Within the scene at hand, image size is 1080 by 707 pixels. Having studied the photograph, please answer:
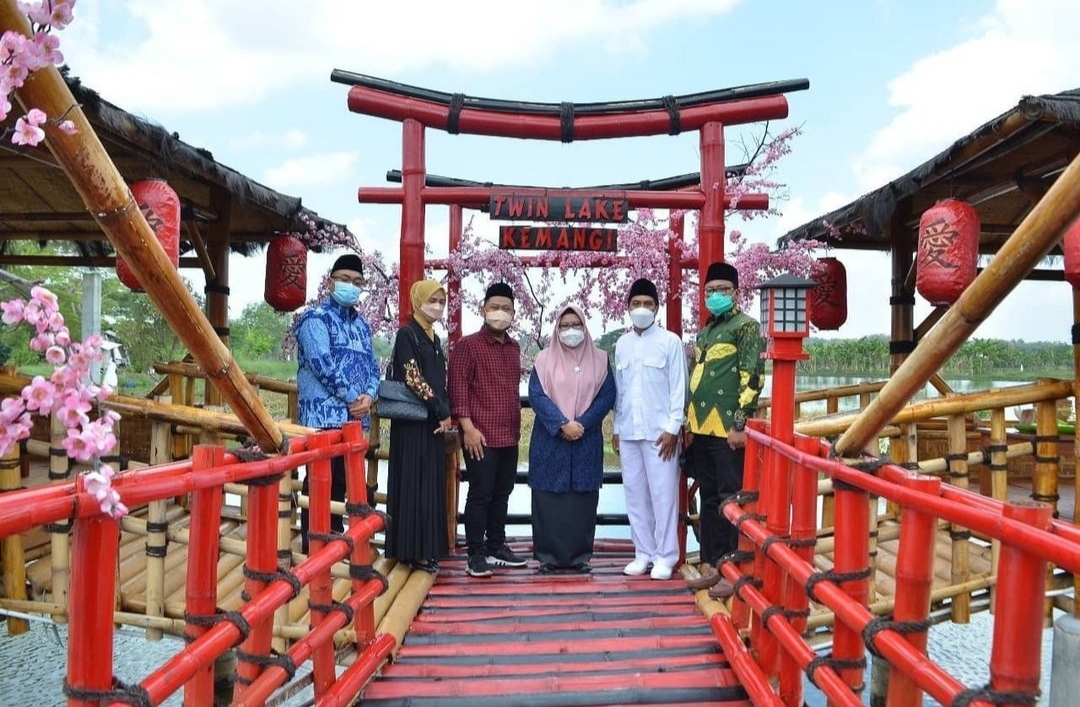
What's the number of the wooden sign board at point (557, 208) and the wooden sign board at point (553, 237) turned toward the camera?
2

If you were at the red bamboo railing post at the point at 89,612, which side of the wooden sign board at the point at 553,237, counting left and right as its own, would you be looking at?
front

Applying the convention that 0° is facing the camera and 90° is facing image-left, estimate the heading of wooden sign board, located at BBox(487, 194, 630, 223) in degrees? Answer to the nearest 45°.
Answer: approximately 0°

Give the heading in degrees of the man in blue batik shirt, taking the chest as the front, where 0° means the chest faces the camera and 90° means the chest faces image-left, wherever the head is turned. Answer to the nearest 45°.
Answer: approximately 315°

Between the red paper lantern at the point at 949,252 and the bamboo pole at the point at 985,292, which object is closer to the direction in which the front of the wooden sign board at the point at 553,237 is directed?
the bamboo pole

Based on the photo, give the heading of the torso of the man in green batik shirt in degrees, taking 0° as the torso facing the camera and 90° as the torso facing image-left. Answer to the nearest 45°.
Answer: approximately 45°

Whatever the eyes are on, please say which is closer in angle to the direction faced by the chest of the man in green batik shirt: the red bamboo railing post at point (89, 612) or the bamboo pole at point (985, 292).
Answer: the red bamboo railing post

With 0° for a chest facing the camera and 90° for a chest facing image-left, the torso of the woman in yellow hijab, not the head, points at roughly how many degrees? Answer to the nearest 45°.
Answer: approximately 315°

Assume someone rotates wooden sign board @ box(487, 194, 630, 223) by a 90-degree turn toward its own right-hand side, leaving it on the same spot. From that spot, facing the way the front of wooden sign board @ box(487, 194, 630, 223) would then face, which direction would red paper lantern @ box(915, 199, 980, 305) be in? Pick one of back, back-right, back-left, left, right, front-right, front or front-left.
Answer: back

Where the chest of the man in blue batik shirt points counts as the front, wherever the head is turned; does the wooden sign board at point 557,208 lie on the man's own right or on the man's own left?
on the man's own left
